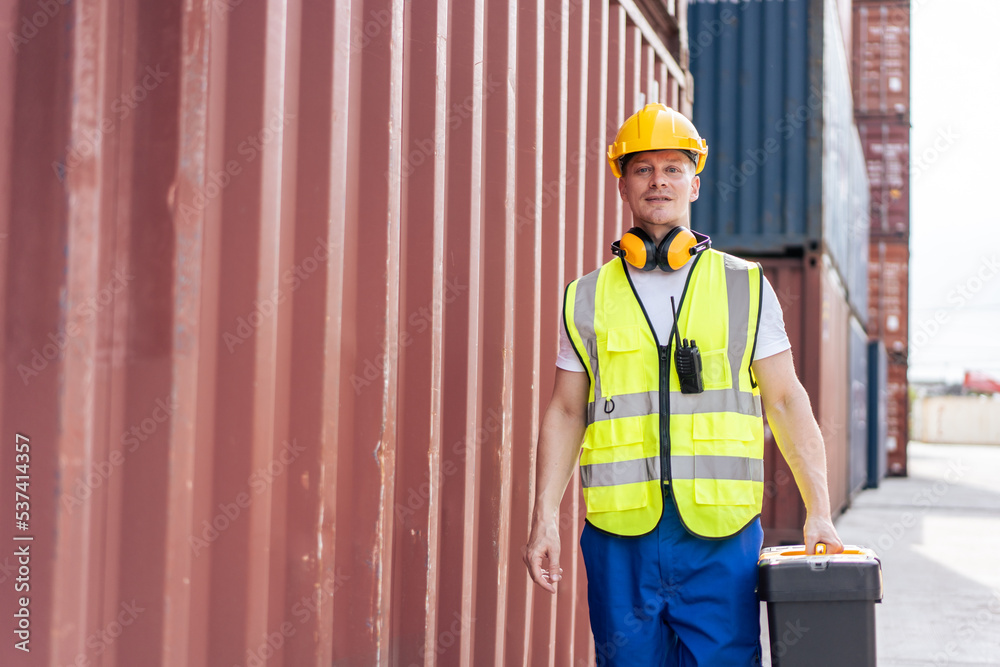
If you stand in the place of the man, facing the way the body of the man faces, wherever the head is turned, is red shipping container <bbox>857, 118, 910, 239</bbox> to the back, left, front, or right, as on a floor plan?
back

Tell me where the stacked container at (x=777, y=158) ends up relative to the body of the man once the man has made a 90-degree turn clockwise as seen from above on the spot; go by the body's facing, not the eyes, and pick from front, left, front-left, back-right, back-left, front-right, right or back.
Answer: right

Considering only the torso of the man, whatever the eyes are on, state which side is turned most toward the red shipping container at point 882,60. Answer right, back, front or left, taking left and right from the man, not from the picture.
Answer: back

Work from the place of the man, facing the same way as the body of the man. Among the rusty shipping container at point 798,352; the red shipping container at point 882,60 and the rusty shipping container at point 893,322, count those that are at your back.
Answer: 3

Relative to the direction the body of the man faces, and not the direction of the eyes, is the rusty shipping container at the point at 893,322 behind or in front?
behind

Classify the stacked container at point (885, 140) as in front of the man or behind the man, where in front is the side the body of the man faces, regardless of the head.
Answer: behind

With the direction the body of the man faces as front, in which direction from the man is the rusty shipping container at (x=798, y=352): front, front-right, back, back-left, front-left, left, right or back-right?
back

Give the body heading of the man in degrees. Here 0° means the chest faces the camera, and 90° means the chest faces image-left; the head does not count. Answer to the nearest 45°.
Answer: approximately 0°
